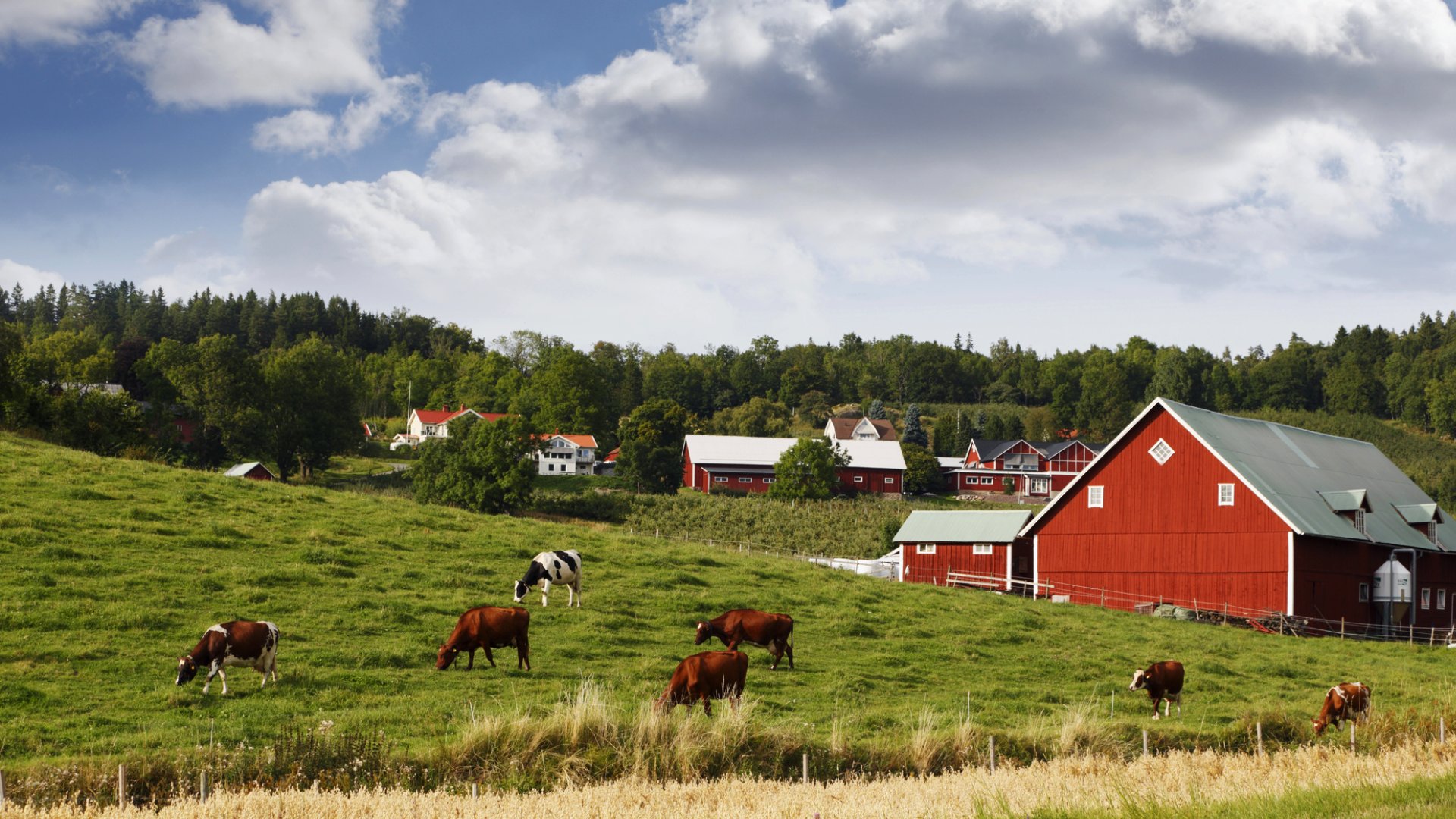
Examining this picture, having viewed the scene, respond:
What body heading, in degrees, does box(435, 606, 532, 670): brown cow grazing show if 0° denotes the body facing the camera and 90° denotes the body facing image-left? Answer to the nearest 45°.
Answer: approximately 90°

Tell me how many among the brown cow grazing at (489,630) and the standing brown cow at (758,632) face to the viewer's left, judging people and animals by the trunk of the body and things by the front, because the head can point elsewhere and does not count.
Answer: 2

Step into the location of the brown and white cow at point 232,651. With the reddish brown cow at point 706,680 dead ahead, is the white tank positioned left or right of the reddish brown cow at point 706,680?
left

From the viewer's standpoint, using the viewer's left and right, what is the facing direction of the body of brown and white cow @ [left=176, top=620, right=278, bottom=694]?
facing to the left of the viewer

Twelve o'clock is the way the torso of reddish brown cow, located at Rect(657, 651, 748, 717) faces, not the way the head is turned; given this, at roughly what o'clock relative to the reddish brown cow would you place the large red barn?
The large red barn is roughly at 4 o'clock from the reddish brown cow.

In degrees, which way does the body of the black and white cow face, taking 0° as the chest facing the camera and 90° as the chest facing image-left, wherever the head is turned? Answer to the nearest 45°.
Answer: approximately 90°

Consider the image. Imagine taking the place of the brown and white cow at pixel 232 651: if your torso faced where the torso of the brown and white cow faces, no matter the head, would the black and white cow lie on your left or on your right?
on your right

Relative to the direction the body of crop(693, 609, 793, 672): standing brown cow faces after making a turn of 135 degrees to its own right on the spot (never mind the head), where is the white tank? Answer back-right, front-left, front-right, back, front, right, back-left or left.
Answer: front

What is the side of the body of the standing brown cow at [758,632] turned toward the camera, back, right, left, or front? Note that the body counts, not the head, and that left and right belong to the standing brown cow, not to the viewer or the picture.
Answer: left
